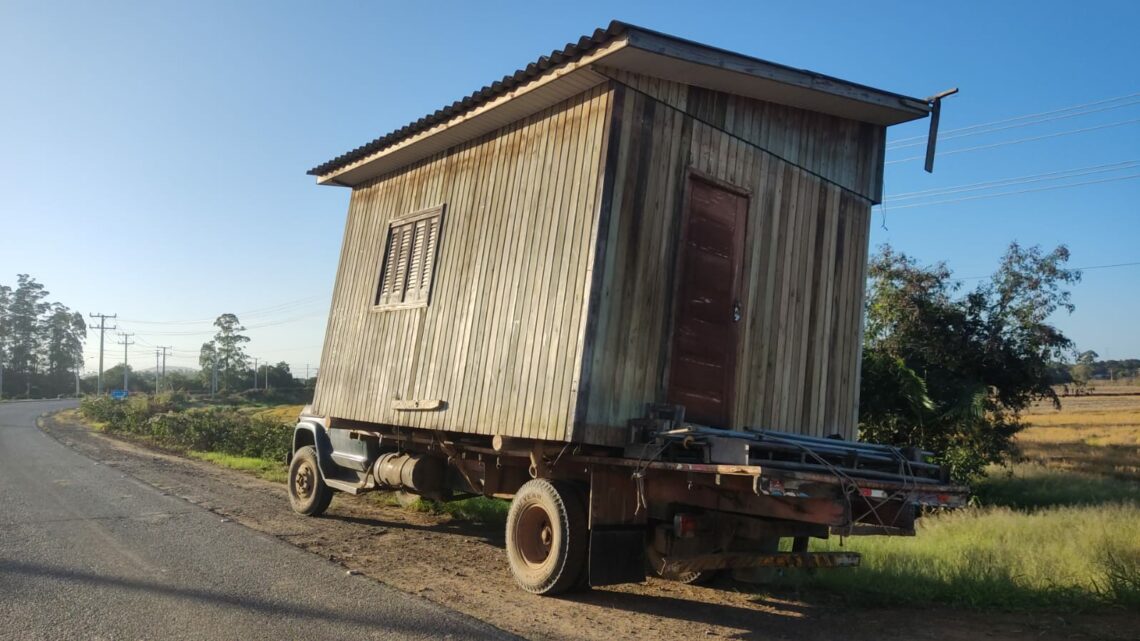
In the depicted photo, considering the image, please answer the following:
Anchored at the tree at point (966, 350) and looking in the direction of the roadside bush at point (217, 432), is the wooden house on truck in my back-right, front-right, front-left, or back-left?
front-left

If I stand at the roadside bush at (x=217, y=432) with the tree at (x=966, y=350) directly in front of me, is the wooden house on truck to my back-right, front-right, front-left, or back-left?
front-right

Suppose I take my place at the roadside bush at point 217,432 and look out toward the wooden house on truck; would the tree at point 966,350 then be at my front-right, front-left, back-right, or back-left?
front-left
